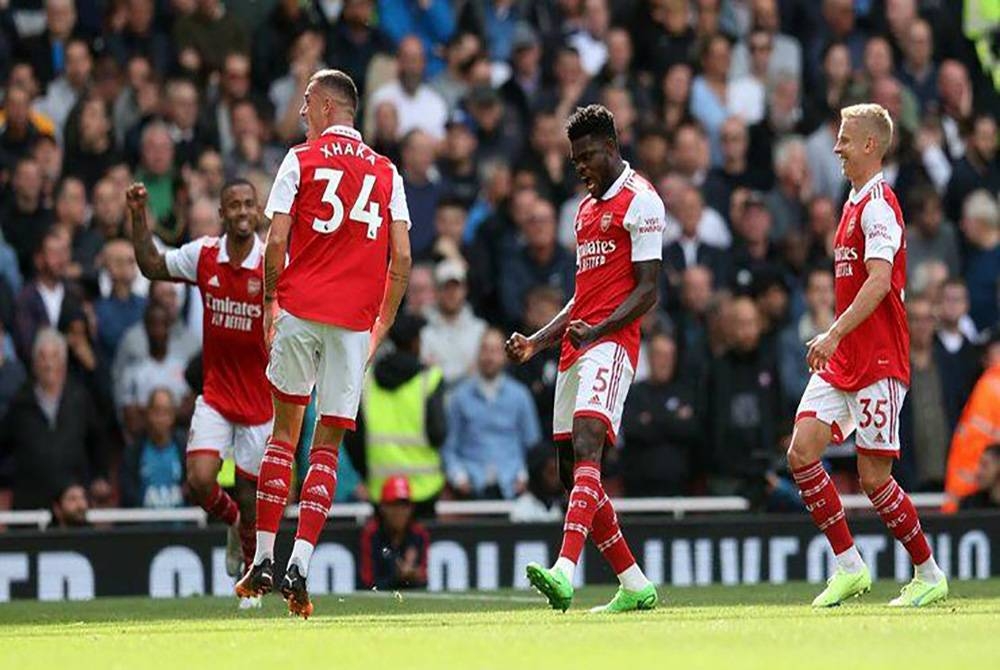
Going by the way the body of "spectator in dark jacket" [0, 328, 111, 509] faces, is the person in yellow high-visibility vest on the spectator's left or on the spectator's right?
on the spectator's left

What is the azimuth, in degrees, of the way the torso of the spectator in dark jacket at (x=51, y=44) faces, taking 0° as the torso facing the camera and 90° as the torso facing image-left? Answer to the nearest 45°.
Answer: approximately 0°

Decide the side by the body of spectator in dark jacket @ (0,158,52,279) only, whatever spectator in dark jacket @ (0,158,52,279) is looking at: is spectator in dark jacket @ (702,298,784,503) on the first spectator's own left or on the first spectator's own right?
on the first spectator's own left

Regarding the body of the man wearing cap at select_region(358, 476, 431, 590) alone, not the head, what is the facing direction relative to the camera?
toward the camera

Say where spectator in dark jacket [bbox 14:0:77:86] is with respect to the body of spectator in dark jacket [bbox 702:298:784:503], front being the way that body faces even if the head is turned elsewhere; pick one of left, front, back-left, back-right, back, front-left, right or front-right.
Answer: right

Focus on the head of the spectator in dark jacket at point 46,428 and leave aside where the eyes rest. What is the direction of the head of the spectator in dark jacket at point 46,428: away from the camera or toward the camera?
toward the camera

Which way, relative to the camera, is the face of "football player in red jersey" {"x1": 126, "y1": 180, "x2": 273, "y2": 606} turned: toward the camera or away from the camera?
toward the camera

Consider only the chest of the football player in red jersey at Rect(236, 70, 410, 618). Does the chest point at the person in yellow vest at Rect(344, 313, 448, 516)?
yes

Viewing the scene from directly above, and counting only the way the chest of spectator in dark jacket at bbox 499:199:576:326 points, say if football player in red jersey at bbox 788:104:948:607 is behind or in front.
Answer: in front

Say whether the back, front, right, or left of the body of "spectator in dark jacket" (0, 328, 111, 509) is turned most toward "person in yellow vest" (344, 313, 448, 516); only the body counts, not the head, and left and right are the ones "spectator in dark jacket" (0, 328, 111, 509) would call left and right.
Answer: left

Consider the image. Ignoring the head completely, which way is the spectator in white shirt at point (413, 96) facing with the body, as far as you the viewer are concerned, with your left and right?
facing the viewer

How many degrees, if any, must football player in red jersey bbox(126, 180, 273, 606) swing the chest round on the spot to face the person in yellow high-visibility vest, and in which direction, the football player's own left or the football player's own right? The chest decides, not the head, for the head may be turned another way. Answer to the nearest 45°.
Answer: approximately 135° to the football player's own left

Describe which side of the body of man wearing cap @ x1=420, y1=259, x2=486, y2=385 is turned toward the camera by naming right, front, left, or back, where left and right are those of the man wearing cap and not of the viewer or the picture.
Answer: front

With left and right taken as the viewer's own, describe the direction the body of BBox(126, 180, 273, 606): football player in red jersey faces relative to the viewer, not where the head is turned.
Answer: facing the viewer

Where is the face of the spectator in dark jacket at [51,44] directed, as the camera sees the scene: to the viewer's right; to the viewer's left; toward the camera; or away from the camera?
toward the camera
